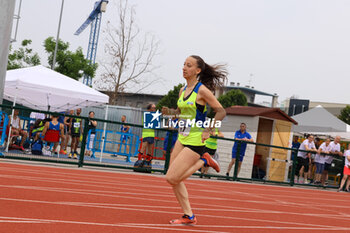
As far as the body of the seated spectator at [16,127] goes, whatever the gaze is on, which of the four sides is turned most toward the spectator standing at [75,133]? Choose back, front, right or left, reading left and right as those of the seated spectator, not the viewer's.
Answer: left

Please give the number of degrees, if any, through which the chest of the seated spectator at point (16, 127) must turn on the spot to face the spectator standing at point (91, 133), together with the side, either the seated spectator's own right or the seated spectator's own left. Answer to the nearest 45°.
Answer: approximately 45° to the seated spectator's own left

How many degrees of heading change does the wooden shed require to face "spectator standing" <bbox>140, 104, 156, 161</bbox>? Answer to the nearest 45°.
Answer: approximately 90° to its right

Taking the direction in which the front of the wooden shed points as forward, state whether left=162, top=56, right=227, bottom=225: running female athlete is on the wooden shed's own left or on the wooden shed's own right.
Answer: on the wooden shed's own right

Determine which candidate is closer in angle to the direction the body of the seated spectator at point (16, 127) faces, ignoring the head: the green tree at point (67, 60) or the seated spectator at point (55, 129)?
the seated spectator

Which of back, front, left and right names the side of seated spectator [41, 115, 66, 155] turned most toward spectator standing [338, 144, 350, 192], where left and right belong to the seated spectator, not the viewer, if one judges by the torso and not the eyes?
right
